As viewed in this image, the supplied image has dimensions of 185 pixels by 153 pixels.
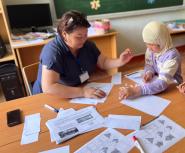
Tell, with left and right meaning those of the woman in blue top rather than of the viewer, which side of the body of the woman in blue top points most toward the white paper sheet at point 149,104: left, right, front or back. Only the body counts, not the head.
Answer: front

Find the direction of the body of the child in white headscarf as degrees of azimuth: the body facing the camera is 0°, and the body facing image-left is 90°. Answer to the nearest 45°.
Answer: approximately 45°

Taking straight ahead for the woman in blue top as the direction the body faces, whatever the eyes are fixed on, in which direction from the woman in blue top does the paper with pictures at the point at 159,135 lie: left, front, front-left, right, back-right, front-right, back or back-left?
front

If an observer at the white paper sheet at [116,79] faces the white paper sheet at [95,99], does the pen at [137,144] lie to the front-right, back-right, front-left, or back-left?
front-left

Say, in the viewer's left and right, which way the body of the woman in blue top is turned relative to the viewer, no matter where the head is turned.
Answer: facing the viewer and to the right of the viewer

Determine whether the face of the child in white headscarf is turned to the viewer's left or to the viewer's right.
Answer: to the viewer's left

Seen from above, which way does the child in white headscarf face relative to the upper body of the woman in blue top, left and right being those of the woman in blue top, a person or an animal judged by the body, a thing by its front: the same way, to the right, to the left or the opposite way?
to the right

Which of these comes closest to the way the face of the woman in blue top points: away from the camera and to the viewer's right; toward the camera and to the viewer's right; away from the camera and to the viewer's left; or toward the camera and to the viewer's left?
toward the camera and to the viewer's right
